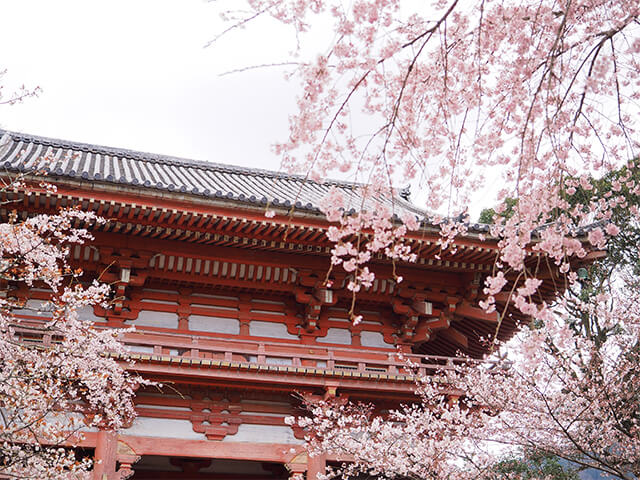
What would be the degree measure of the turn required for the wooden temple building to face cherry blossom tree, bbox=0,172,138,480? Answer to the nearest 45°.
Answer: approximately 45° to its right

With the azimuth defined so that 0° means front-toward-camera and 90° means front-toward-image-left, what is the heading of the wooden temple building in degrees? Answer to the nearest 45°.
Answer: approximately 0°
